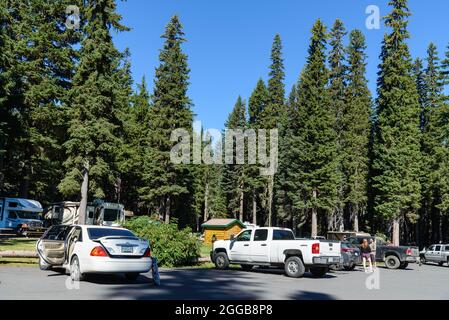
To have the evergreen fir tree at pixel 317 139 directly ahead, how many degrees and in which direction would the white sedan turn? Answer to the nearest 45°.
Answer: approximately 90° to its right

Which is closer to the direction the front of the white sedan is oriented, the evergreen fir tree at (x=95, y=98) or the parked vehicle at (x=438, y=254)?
the evergreen fir tree

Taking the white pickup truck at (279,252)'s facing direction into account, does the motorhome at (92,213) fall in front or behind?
in front

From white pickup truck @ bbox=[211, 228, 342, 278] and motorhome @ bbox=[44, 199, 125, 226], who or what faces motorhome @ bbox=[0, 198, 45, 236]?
the white pickup truck

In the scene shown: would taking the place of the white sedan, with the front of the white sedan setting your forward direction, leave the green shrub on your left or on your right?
on your right

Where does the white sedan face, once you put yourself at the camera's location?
facing away from the viewer and to the left of the viewer

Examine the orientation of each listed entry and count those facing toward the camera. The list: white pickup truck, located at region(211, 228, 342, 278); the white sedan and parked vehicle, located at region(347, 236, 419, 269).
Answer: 0

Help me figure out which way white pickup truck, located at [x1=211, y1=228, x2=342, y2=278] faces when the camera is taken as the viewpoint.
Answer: facing away from the viewer and to the left of the viewer

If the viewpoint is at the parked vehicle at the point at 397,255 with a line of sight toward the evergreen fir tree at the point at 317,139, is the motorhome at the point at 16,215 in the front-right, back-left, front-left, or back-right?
front-left
